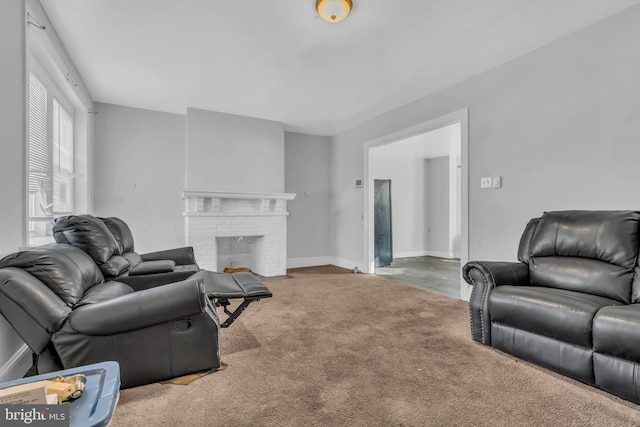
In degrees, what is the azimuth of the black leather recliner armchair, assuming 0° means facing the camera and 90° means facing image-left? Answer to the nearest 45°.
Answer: approximately 270°

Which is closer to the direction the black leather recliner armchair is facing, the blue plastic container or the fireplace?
the fireplace

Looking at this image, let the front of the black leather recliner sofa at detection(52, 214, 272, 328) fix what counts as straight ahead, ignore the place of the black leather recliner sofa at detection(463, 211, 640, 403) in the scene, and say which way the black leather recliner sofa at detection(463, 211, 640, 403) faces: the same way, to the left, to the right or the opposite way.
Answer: the opposite way

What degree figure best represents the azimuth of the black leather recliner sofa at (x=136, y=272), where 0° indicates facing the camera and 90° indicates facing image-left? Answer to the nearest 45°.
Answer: approximately 270°

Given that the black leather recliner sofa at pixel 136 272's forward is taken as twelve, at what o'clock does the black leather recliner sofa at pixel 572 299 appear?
the black leather recliner sofa at pixel 572 299 is roughly at 1 o'clock from the black leather recliner sofa at pixel 136 272.

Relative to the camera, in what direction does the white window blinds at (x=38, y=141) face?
facing to the right of the viewer

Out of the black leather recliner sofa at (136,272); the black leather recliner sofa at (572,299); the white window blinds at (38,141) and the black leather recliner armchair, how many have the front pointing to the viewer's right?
3

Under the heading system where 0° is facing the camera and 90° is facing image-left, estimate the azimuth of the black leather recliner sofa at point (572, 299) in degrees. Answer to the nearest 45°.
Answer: approximately 45°

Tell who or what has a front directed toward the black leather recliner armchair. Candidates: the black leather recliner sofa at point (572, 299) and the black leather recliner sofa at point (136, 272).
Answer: the black leather recliner sofa at point (572, 299)

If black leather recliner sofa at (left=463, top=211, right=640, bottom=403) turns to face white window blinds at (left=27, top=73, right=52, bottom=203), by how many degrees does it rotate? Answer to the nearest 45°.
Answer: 0° — it already faces it

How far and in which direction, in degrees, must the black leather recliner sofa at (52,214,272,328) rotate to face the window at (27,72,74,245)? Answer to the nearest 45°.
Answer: approximately 135° to its left
